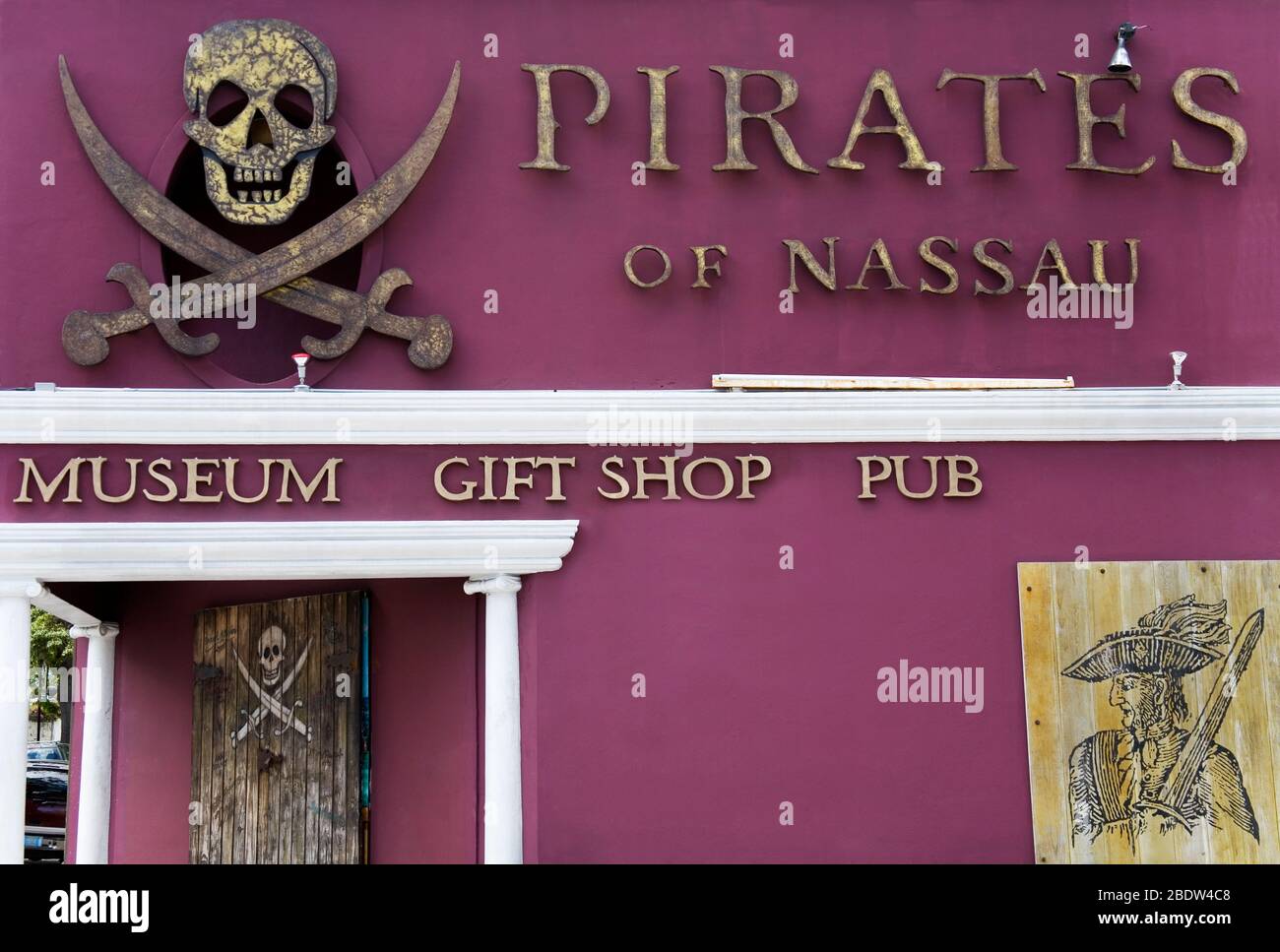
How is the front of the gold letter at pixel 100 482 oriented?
toward the camera

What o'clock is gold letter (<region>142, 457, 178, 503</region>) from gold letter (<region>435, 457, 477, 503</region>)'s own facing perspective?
gold letter (<region>142, 457, 178, 503</region>) is roughly at 3 o'clock from gold letter (<region>435, 457, 477, 503</region>).

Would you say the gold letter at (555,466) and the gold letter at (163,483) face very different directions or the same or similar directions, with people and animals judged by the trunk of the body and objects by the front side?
same or similar directions

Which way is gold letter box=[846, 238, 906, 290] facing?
toward the camera

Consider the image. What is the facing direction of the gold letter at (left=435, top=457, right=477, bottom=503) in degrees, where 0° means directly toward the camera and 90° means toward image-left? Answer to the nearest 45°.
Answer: approximately 0°

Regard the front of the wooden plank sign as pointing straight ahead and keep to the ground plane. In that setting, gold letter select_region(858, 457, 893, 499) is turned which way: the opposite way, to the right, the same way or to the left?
the same way

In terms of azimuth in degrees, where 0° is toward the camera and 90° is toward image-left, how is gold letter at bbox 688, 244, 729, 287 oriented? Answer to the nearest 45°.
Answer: approximately 0°

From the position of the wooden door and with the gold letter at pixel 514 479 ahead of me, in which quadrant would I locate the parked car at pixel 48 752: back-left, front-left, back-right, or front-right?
back-left

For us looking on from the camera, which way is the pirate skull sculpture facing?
facing the viewer

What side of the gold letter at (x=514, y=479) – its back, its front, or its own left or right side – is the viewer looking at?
front

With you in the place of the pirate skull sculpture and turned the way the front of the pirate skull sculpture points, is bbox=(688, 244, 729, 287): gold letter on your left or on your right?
on your left

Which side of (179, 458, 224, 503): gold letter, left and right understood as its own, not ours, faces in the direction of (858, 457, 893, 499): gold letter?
left

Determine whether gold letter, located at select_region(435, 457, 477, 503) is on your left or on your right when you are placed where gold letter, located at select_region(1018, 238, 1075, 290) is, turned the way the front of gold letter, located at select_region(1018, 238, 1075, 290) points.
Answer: on your right
